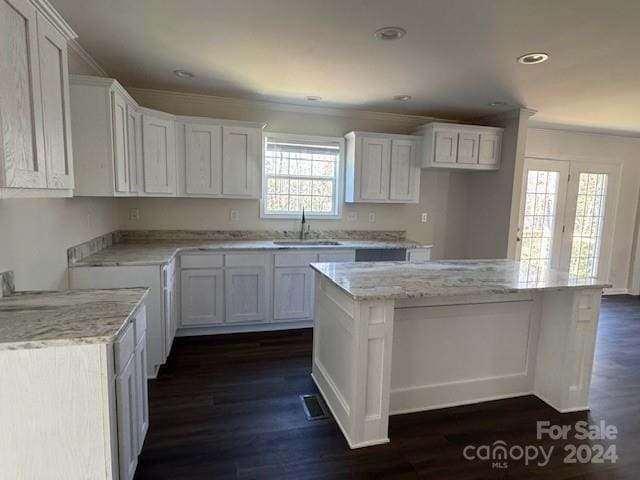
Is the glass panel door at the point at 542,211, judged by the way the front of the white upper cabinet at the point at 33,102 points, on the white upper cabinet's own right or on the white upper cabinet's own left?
on the white upper cabinet's own left

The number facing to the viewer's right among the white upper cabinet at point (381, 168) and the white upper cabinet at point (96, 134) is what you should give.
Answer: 1

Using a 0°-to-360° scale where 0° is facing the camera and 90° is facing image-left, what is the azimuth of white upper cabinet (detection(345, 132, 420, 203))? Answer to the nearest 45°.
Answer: approximately 0°

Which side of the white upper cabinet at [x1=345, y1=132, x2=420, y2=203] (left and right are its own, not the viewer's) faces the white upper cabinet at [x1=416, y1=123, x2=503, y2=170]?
left

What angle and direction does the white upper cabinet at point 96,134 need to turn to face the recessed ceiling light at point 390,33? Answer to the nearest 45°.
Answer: approximately 45° to its right

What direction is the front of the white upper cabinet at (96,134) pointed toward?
to the viewer's right

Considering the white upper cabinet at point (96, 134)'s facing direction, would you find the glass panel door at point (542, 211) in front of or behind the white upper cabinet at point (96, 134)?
in front

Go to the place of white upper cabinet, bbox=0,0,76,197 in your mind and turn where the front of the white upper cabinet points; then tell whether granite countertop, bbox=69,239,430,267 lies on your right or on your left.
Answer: on your left

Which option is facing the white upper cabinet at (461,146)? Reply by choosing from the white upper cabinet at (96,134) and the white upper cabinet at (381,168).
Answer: the white upper cabinet at (96,134)

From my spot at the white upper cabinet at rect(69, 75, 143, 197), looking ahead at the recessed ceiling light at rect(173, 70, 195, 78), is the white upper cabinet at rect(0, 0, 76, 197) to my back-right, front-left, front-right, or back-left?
back-right

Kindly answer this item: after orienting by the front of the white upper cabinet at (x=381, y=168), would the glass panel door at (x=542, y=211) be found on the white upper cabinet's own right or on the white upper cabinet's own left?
on the white upper cabinet's own left

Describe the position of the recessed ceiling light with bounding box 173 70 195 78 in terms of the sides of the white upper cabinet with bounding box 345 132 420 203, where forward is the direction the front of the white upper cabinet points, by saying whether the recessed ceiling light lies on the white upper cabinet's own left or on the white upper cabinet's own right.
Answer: on the white upper cabinet's own right

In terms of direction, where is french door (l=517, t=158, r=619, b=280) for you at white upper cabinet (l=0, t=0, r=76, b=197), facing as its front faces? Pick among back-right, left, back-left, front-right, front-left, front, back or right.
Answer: front-left

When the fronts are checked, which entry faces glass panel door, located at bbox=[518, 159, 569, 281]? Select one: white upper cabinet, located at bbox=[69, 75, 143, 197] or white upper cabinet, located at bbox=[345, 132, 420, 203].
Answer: white upper cabinet, located at bbox=[69, 75, 143, 197]

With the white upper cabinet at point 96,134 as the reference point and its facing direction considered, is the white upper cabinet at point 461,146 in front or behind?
in front

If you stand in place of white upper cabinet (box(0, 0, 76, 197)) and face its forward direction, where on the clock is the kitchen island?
The kitchen island is roughly at 11 o'clock from the white upper cabinet.

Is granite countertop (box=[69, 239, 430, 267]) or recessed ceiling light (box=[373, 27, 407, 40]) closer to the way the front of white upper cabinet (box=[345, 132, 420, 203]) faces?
the recessed ceiling light

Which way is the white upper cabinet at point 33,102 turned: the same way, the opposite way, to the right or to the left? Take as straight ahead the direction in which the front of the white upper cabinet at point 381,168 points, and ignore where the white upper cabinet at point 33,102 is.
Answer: to the left
